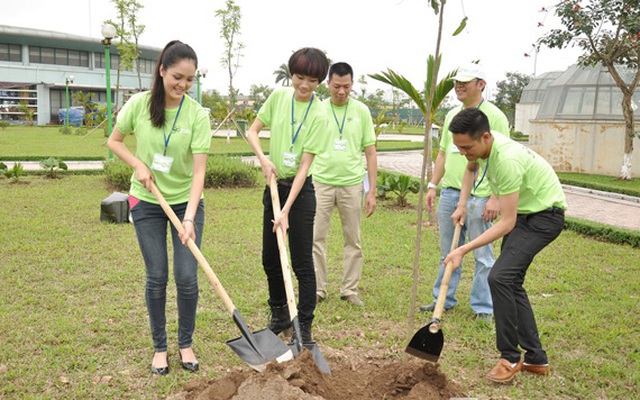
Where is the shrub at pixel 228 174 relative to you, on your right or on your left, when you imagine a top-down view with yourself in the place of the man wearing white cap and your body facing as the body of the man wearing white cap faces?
on your right

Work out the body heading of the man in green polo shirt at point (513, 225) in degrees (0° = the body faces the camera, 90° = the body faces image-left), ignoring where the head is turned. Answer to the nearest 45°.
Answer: approximately 90°

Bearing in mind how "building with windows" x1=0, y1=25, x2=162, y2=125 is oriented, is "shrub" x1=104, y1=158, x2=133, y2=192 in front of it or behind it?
in front

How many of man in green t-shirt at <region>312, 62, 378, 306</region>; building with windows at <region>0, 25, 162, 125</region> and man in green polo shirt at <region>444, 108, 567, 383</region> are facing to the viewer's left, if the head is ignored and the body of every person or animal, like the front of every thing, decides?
1

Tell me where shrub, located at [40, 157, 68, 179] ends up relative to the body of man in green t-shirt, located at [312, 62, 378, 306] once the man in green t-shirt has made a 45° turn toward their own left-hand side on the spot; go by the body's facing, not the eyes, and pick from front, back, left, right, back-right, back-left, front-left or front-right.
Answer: back

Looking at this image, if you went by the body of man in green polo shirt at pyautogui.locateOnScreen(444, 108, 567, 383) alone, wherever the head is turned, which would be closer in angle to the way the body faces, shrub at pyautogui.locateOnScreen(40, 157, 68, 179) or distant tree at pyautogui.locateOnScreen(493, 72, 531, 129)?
the shrub

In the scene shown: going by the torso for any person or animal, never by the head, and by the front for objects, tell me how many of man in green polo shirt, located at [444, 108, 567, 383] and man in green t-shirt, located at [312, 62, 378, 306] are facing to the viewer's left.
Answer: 1

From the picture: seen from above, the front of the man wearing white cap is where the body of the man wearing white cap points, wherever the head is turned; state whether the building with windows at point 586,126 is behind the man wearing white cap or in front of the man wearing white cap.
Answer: behind

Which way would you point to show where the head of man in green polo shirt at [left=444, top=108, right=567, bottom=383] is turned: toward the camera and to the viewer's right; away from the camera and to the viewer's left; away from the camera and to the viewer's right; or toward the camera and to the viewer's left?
toward the camera and to the viewer's left

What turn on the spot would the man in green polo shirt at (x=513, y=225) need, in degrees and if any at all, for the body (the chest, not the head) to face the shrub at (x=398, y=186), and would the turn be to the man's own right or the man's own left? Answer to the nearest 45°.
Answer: approximately 90° to the man's own right

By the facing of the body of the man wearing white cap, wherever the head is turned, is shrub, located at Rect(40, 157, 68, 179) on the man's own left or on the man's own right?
on the man's own right

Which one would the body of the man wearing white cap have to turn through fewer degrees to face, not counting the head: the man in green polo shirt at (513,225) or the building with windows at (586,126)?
the man in green polo shirt

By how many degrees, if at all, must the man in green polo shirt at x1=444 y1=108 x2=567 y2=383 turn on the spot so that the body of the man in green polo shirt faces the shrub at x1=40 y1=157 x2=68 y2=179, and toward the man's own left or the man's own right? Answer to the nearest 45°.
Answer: approximately 45° to the man's own right
